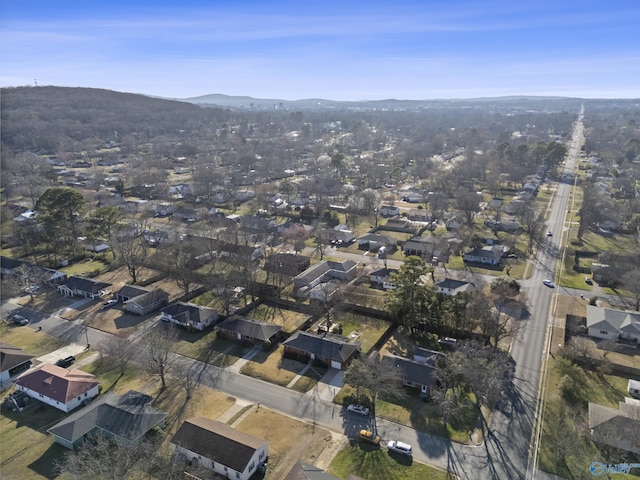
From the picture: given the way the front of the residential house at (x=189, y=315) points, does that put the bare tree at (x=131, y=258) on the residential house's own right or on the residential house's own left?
on the residential house's own right

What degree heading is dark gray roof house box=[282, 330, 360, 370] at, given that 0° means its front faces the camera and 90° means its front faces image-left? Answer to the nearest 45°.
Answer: approximately 45°

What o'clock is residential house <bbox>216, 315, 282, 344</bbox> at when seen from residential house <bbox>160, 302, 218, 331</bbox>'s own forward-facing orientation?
residential house <bbox>216, 315, 282, 344</bbox> is roughly at 9 o'clock from residential house <bbox>160, 302, 218, 331</bbox>.

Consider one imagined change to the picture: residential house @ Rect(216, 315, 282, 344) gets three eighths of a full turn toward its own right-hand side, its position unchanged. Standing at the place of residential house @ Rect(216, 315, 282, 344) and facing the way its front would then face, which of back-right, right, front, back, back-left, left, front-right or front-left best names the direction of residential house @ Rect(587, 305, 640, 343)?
right

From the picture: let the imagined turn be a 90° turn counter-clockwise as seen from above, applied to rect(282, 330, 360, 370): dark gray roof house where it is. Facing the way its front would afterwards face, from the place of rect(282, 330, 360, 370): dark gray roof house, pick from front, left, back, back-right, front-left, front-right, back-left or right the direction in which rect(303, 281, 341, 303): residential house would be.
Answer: back-left

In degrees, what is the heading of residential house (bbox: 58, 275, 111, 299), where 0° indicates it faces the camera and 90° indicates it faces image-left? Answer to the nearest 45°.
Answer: approximately 45°

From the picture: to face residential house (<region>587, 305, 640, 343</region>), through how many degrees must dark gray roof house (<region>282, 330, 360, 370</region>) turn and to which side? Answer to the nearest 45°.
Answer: approximately 135° to its left

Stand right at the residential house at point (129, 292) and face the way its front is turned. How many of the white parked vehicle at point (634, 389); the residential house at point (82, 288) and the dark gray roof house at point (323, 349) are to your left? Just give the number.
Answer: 2

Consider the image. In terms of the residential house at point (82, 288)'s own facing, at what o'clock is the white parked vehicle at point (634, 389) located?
the white parked vehicle at point (634, 389) is roughly at 9 o'clock from the residential house at point (82, 288).

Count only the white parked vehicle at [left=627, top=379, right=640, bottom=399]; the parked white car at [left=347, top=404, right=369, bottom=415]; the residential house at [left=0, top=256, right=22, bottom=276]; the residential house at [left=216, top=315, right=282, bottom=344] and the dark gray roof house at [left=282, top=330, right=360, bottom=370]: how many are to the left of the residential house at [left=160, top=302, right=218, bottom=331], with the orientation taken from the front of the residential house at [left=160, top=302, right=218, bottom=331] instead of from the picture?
4

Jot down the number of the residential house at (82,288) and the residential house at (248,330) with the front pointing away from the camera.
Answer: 0

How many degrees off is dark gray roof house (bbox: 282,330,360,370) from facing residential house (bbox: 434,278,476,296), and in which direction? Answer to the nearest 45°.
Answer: approximately 180°

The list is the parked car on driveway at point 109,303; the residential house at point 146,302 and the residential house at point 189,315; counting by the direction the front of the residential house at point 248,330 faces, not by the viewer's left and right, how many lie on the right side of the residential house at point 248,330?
3

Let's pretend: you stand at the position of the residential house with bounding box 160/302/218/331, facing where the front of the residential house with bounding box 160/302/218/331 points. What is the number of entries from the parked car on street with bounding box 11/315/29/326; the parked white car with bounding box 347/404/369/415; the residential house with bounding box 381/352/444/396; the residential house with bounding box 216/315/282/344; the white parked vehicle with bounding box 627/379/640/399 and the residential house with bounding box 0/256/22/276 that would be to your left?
4

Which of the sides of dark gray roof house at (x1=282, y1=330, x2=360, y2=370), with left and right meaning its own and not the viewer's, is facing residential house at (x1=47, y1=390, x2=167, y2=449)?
front
